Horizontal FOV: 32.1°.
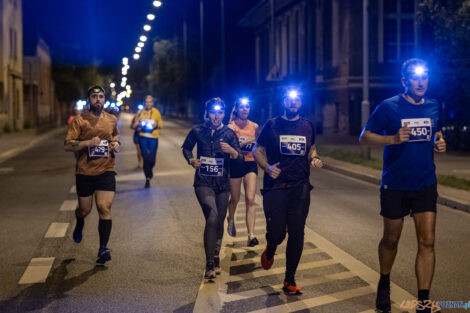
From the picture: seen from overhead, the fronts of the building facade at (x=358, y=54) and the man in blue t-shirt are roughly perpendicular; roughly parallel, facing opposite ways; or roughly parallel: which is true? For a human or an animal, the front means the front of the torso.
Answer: roughly perpendicular

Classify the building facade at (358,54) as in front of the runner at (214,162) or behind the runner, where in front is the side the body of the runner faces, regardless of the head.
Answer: behind

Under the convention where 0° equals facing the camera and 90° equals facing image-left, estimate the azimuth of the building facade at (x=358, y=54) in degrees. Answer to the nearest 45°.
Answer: approximately 45°

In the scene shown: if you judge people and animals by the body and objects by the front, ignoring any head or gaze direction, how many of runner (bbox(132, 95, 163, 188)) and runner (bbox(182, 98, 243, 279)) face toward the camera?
2

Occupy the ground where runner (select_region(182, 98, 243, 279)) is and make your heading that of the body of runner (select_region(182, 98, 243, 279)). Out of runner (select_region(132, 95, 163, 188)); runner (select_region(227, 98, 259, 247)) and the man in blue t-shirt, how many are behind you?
2

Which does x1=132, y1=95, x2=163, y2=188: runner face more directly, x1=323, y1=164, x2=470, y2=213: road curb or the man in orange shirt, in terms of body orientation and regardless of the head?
the man in orange shirt

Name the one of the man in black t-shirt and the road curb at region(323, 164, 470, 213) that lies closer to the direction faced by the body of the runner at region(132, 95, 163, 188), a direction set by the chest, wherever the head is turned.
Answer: the man in black t-shirt

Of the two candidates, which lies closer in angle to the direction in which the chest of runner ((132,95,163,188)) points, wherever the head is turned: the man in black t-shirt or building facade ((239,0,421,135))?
the man in black t-shirt

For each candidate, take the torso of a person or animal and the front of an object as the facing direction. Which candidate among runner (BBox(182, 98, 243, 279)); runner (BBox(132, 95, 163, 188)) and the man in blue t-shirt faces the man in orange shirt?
runner (BBox(132, 95, 163, 188))

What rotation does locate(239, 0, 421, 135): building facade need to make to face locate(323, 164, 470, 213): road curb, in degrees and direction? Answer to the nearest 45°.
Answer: approximately 45° to its left

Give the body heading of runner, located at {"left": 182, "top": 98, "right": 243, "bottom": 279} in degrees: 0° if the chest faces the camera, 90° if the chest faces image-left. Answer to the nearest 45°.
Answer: approximately 0°
